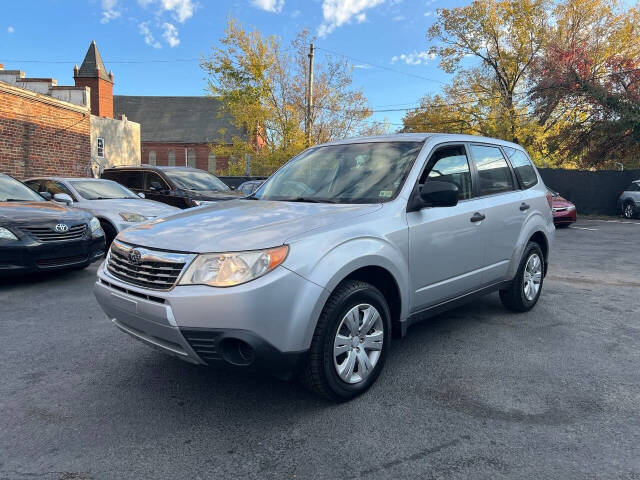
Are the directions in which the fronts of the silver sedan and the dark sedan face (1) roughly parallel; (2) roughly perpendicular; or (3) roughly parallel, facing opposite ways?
roughly parallel

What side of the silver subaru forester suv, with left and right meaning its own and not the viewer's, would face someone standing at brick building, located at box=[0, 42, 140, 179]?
right

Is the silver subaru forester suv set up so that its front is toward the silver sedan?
no

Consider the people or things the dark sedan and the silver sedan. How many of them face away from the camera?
0

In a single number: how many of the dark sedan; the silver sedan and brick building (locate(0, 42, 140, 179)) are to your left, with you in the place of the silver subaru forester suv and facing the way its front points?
0

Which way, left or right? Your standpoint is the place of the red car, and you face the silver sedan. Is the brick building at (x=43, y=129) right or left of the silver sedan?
right

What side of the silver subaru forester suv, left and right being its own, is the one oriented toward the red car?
back

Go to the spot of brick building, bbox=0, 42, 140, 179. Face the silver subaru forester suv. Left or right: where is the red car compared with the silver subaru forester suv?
left

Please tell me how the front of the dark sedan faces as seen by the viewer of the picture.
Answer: facing the viewer and to the right of the viewer

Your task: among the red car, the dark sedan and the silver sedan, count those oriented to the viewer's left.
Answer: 0

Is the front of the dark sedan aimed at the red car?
no

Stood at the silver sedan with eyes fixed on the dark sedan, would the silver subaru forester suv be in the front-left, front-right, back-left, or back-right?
front-left
